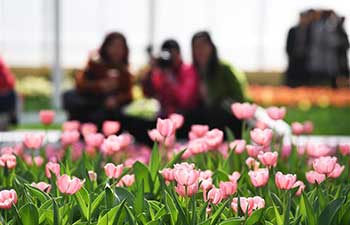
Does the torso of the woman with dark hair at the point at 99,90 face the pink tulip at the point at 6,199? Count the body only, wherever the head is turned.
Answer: yes

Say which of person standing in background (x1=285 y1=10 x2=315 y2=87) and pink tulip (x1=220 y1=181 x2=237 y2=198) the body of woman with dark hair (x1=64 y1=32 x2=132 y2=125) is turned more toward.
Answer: the pink tulip

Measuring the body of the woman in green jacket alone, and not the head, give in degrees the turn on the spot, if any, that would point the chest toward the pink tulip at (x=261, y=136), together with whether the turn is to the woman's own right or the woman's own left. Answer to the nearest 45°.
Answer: approximately 45° to the woman's own left

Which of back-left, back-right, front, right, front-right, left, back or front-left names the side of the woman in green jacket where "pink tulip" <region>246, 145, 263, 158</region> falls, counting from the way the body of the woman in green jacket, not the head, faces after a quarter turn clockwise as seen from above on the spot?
back-left

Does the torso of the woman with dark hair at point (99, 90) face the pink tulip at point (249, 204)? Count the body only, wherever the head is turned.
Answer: yes

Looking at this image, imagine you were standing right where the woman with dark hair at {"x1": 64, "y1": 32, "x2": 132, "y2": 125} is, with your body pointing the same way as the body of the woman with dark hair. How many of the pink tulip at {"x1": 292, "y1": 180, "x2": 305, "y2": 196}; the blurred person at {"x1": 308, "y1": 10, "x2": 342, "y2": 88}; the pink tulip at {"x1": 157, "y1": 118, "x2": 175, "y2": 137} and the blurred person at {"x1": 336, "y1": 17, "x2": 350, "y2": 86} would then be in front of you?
2

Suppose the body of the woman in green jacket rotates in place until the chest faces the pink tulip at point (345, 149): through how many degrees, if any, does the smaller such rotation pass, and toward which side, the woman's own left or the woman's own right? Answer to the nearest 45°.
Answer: approximately 45° to the woman's own left

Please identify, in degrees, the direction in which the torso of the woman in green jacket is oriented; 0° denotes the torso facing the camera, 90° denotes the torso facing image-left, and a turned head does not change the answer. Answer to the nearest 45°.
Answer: approximately 45°

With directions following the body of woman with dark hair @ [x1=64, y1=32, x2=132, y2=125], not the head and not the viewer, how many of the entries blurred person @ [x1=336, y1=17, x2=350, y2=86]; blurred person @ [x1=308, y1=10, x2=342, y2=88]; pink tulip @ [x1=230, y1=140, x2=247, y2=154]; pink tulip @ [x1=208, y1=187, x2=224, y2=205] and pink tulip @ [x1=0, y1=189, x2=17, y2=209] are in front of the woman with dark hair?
3

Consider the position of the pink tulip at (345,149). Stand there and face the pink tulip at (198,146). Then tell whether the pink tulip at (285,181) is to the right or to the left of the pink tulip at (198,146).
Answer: left

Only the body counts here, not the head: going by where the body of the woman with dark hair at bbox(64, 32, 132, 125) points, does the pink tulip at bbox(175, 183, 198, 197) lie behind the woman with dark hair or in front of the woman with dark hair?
in front

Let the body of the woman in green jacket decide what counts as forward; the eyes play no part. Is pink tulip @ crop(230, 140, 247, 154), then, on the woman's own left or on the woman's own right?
on the woman's own left
